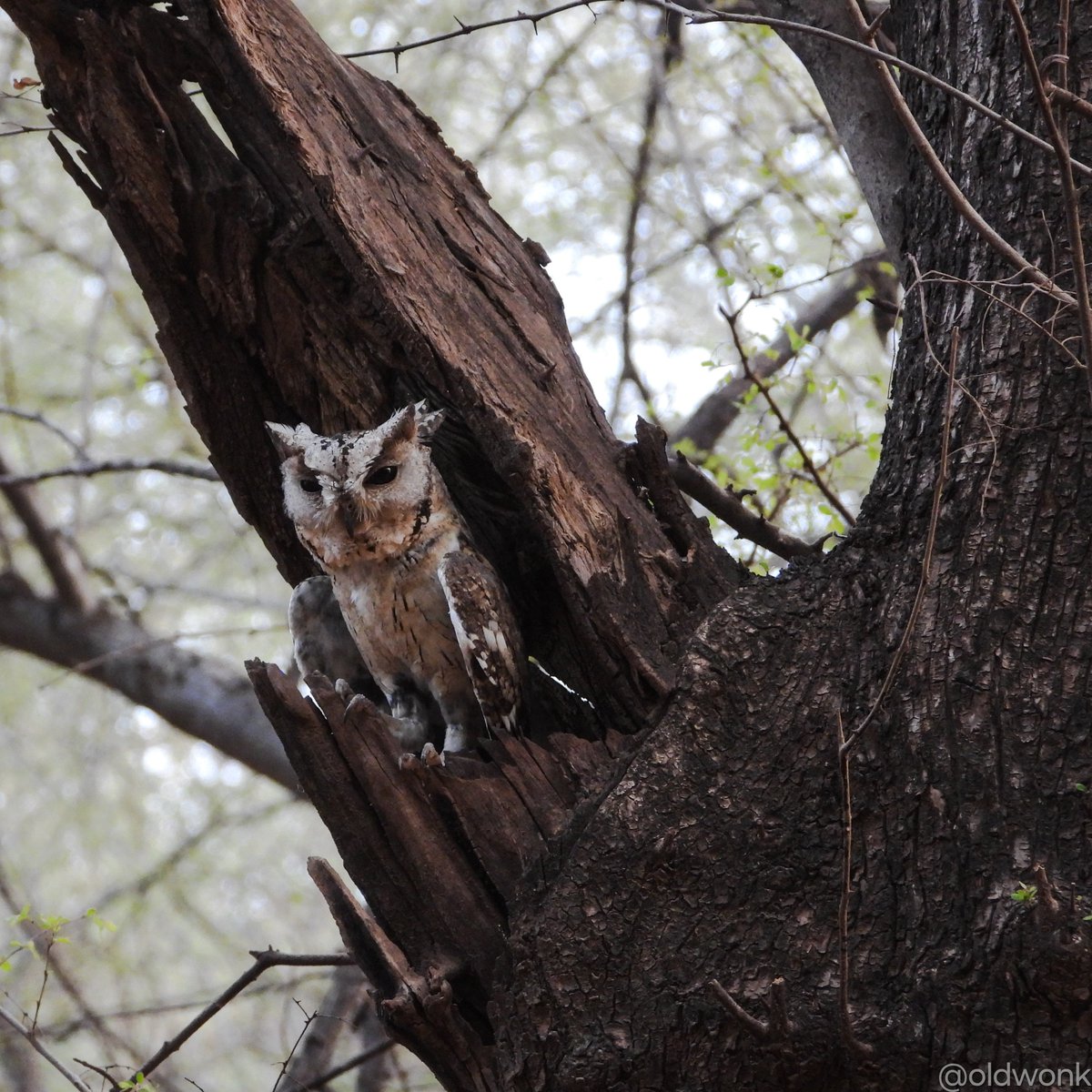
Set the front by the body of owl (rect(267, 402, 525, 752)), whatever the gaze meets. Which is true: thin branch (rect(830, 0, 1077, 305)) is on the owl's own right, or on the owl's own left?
on the owl's own left

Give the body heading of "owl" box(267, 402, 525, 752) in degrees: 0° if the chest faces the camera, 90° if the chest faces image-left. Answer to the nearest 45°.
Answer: approximately 45°

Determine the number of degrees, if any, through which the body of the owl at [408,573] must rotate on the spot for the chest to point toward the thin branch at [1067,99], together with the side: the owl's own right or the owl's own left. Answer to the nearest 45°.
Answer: approximately 90° to the owl's own left

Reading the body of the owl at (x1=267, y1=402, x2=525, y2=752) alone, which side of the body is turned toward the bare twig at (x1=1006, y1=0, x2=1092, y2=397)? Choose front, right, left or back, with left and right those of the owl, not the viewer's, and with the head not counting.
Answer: left
